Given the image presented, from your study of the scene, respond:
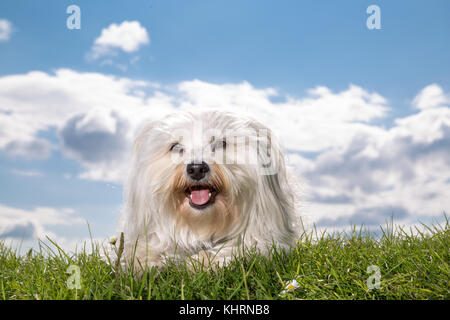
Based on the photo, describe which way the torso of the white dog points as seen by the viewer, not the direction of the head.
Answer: toward the camera
